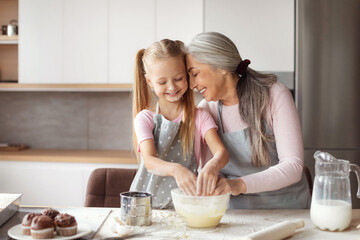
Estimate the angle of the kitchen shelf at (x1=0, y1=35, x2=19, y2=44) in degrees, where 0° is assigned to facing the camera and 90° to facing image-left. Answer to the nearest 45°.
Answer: approximately 0°

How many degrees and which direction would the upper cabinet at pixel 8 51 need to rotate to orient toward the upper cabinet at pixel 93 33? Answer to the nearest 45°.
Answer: approximately 45° to its left

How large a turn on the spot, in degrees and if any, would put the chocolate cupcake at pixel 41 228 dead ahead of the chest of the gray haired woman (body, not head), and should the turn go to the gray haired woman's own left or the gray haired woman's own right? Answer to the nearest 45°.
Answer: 0° — they already face it
